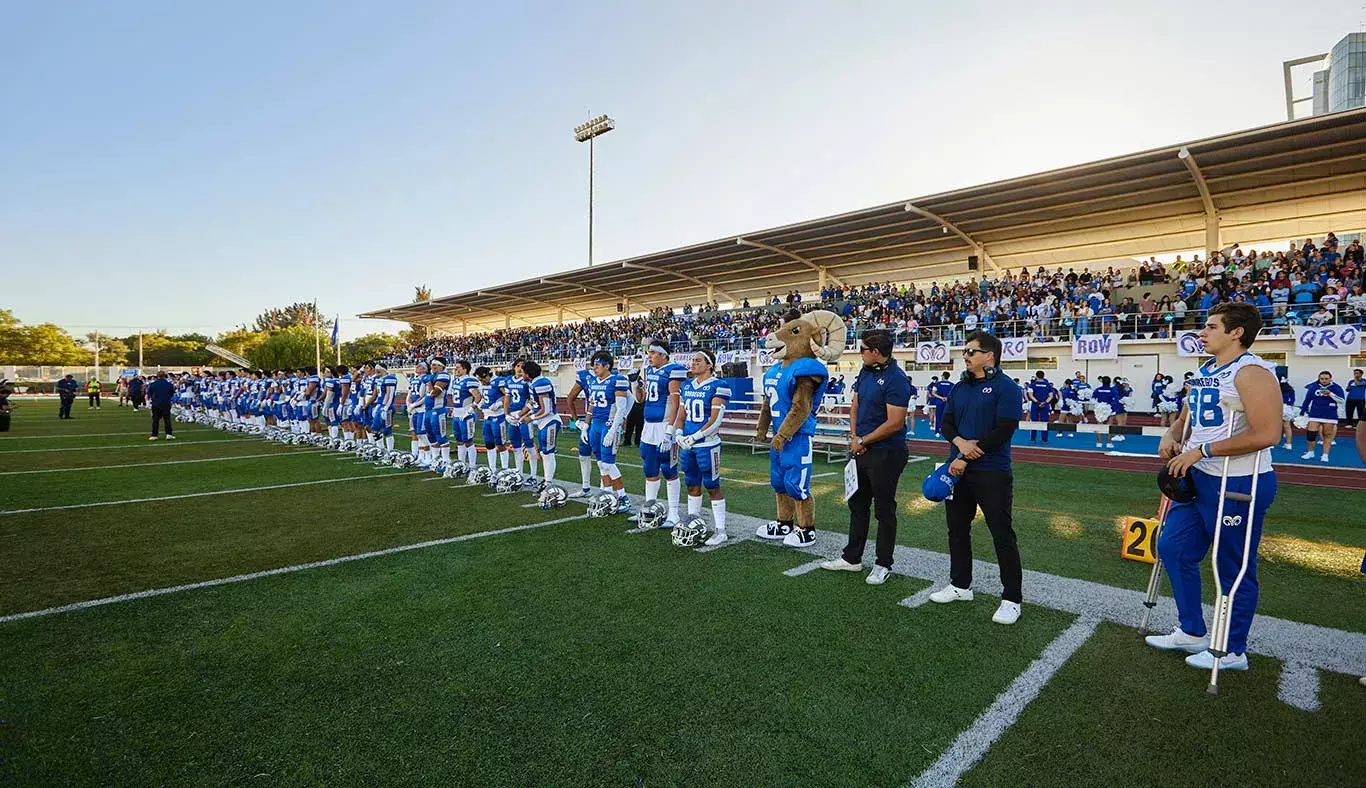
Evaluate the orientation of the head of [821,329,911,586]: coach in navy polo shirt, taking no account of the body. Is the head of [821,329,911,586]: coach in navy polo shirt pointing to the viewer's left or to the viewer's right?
to the viewer's left

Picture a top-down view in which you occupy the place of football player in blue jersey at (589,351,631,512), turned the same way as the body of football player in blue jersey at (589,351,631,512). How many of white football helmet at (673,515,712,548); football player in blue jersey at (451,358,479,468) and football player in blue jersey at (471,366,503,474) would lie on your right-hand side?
2

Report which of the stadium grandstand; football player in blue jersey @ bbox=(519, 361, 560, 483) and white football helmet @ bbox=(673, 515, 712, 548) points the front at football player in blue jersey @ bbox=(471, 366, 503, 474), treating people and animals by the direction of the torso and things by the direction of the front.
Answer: the stadium grandstand

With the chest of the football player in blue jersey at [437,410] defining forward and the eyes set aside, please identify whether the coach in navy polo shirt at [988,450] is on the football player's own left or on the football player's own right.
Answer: on the football player's own left

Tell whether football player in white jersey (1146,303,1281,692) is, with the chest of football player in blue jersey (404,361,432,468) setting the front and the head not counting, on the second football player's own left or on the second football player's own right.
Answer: on the second football player's own left

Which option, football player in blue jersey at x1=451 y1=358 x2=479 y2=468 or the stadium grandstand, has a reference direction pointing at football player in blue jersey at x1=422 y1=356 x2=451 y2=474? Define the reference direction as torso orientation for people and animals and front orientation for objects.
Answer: the stadium grandstand

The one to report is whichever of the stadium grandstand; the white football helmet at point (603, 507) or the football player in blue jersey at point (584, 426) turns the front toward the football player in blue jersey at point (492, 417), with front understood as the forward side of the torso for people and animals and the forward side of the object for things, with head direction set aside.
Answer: the stadium grandstand

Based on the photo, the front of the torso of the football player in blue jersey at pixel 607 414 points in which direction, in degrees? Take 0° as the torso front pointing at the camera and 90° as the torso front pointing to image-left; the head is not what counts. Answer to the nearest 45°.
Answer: approximately 45°

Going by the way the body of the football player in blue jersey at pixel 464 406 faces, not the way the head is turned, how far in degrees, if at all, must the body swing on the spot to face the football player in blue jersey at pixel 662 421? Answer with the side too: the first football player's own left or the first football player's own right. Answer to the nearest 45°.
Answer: approximately 90° to the first football player's own left

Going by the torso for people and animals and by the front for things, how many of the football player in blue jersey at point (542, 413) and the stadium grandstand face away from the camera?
0

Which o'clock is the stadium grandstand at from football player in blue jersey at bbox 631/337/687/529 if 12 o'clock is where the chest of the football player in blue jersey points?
The stadium grandstand is roughly at 6 o'clock from the football player in blue jersey.

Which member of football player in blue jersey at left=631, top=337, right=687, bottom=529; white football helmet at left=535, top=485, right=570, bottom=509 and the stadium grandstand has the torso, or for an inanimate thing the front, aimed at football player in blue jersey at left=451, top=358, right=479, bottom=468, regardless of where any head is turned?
the stadium grandstand

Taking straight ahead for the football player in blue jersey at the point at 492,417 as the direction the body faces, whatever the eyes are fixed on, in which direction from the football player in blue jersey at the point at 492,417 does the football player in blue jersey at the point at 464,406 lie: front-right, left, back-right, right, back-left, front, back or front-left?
right

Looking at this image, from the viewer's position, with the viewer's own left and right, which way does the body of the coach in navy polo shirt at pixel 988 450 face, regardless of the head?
facing the viewer and to the left of the viewer

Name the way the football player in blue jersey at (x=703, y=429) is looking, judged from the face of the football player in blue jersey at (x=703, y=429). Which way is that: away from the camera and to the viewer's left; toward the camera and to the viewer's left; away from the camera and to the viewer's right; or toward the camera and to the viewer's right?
toward the camera and to the viewer's left

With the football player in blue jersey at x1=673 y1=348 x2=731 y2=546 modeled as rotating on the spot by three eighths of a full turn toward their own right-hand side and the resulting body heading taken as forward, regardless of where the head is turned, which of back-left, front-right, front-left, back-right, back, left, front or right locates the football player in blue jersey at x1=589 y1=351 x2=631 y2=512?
front-left

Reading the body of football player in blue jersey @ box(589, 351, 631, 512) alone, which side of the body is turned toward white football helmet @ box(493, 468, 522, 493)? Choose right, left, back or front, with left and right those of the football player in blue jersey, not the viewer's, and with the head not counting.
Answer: right
